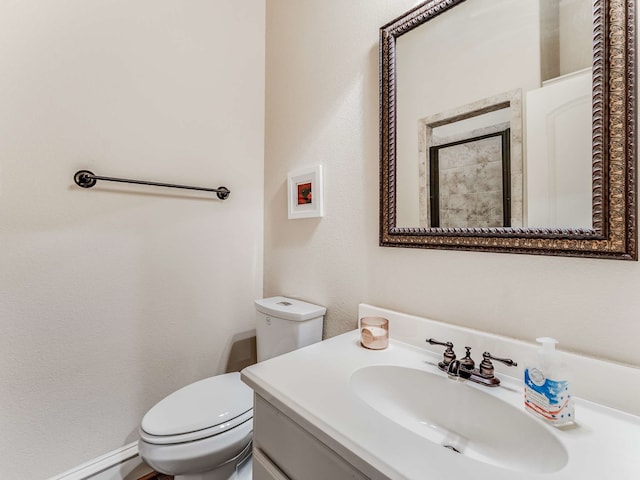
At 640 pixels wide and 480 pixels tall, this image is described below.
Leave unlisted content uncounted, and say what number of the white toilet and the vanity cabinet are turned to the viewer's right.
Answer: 0

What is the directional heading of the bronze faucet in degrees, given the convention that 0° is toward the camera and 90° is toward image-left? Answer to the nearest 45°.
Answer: approximately 45°

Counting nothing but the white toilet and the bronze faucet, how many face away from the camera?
0

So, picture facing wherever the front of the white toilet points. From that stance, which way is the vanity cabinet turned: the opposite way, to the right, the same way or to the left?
the same way

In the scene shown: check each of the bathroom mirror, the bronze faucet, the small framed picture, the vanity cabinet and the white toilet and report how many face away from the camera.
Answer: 0

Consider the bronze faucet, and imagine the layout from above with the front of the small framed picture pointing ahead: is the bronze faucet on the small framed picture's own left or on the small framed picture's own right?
on the small framed picture's own left

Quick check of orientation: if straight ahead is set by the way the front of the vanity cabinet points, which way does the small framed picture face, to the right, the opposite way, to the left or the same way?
the same way

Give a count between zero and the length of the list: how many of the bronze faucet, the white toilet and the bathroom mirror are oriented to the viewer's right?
0

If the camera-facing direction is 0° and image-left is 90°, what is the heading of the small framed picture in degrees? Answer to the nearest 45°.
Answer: approximately 45°

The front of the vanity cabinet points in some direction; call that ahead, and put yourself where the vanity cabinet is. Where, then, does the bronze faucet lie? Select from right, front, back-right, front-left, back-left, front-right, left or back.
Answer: back-left

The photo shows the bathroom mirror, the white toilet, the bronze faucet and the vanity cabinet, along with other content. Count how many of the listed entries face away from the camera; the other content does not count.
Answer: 0

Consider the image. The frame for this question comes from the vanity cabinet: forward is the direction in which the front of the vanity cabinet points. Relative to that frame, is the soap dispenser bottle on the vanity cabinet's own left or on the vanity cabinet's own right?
on the vanity cabinet's own left

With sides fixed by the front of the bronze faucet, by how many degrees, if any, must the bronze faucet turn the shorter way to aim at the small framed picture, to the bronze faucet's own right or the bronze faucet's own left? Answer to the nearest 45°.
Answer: approximately 90° to the bronze faucet's own right
